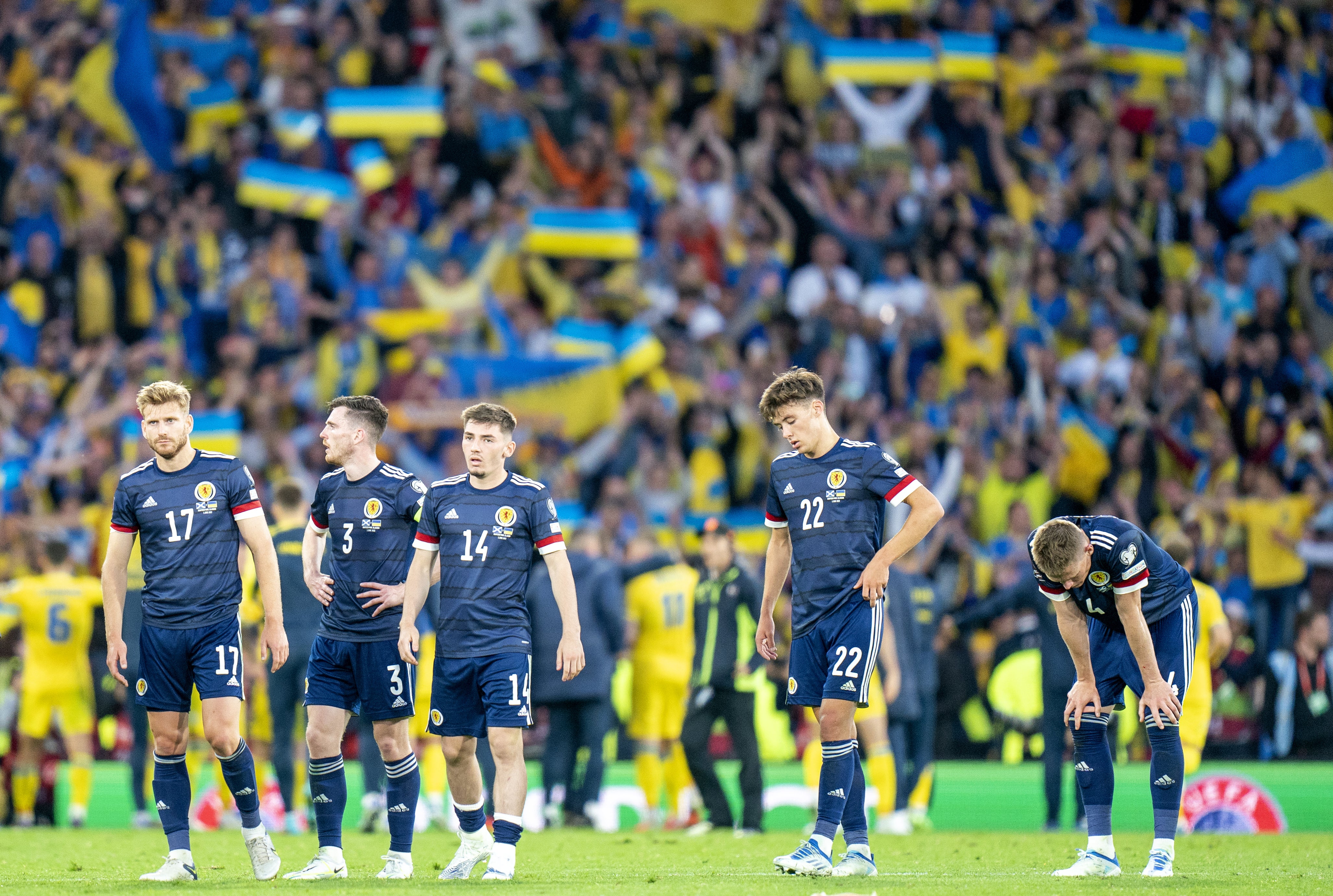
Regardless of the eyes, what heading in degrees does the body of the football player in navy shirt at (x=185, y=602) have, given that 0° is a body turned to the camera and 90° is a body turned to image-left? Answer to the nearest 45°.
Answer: approximately 0°

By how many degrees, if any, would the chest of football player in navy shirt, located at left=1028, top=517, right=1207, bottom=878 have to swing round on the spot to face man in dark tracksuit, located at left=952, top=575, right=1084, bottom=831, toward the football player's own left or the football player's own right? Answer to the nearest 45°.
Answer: approximately 135° to the football player's own right

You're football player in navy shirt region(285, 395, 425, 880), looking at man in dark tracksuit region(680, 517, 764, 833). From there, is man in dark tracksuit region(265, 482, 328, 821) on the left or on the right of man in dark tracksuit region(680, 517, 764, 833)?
left

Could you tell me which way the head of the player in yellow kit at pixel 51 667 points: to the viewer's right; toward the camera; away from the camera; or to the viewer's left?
away from the camera

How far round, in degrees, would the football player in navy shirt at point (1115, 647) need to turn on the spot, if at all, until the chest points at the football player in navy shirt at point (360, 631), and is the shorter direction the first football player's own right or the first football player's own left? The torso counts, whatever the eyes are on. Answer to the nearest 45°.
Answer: approximately 45° to the first football player's own right

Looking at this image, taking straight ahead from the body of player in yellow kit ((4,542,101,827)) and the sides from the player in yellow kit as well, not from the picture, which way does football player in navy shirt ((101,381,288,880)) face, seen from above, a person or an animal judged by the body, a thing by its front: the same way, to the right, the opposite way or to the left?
the opposite way

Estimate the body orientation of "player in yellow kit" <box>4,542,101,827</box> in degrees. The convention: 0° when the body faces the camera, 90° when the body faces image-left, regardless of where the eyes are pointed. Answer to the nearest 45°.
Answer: approximately 180°

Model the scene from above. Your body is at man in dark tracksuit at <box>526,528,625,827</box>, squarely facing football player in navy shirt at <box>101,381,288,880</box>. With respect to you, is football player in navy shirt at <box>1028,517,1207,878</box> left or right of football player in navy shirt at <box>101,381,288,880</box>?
left
